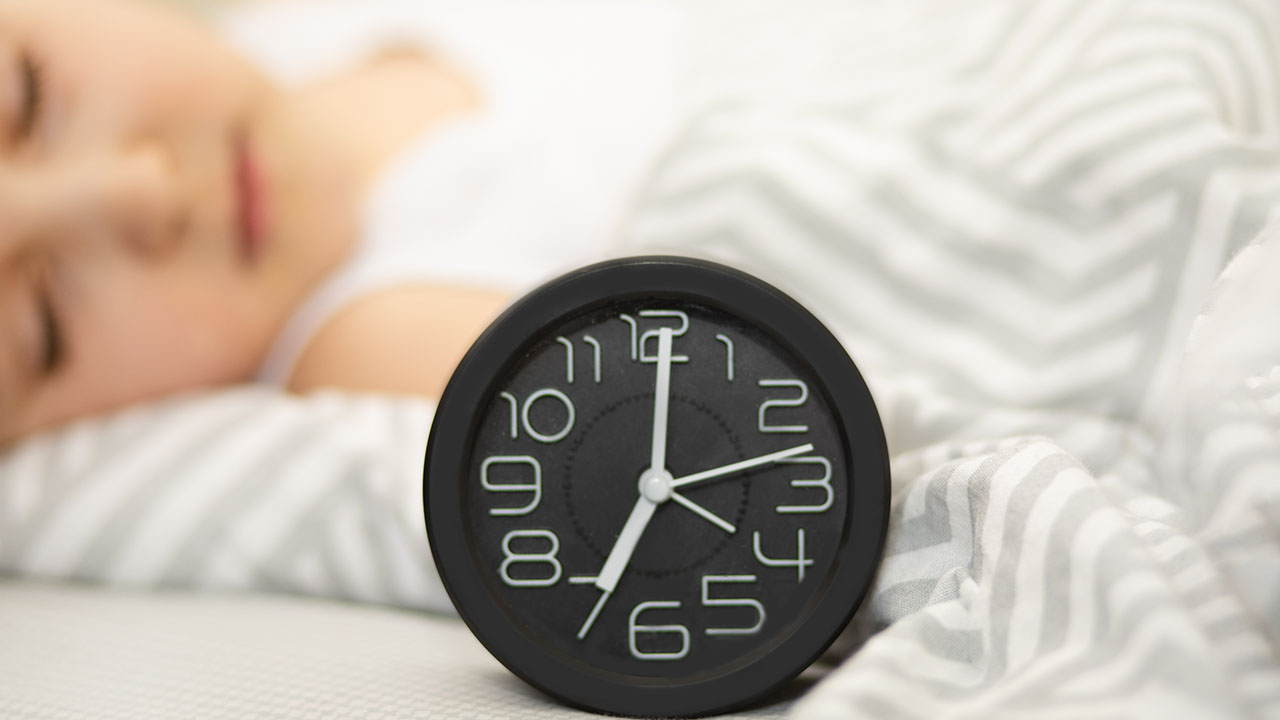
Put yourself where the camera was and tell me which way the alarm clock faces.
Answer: facing the viewer
